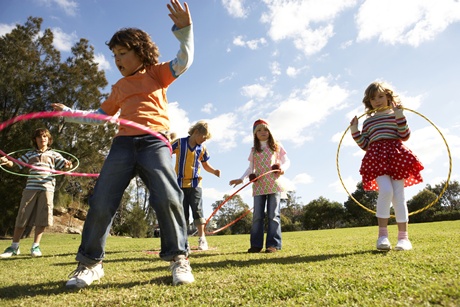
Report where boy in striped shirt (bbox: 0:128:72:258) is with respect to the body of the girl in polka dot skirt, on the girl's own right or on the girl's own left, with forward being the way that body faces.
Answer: on the girl's own right

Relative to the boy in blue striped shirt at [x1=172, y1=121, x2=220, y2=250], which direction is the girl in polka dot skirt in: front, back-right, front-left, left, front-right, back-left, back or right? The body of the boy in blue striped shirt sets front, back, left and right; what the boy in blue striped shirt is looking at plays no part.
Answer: front-left

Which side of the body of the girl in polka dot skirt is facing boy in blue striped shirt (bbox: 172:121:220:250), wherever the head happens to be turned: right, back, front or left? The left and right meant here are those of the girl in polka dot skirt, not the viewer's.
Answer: right

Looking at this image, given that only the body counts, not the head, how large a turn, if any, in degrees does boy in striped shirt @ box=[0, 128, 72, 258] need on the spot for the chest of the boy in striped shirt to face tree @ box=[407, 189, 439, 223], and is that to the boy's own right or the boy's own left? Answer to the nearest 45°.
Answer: approximately 135° to the boy's own left

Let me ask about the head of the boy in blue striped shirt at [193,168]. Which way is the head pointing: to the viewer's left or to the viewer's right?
to the viewer's right

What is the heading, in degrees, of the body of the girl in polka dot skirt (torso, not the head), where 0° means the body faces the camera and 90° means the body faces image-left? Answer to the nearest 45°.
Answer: approximately 0°
